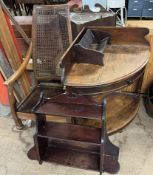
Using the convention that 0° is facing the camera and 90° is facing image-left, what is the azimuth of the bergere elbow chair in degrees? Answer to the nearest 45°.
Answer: approximately 45°
